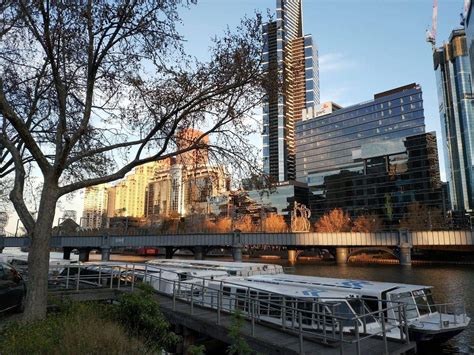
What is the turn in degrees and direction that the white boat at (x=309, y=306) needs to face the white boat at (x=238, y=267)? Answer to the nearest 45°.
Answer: approximately 135° to its left

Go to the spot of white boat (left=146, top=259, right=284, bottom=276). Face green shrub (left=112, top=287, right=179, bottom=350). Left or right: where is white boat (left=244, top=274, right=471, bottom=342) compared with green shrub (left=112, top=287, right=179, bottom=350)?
left

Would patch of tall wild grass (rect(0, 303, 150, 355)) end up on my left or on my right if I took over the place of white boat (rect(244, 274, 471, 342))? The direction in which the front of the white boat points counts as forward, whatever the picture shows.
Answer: on my right

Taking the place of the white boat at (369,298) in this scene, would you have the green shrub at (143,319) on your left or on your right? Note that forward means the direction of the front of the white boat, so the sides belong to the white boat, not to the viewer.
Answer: on your right

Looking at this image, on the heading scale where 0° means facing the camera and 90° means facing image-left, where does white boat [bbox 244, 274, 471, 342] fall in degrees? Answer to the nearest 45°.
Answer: approximately 315°

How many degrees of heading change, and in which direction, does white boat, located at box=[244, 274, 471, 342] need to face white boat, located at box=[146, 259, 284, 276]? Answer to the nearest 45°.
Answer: approximately 180°

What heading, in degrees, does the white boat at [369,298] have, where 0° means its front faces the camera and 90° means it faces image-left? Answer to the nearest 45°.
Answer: approximately 315°
